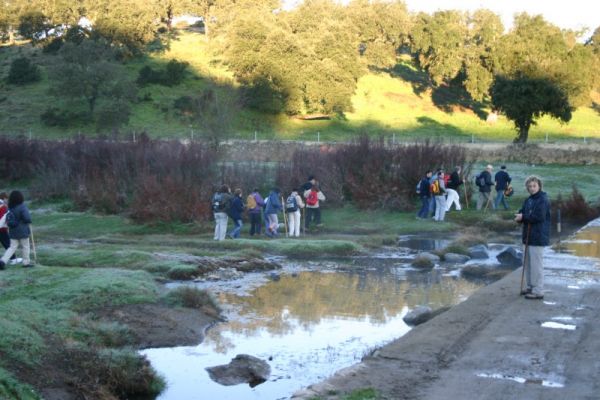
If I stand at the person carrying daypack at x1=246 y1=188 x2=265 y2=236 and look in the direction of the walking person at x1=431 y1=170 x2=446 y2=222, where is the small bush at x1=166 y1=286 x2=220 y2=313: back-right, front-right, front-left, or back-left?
back-right

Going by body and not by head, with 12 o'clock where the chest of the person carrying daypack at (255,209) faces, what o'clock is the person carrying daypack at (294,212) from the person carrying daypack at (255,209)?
the person carrying daypack at (294,212) is roughly at 2 o'clock from the person carrying daypack at (255,209).

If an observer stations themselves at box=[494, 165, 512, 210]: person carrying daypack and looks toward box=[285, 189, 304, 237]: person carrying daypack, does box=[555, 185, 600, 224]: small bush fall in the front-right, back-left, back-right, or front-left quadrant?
back-left

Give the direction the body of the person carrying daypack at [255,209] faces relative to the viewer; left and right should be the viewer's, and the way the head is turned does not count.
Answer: facing away from the viewer and to the right of the viewer
